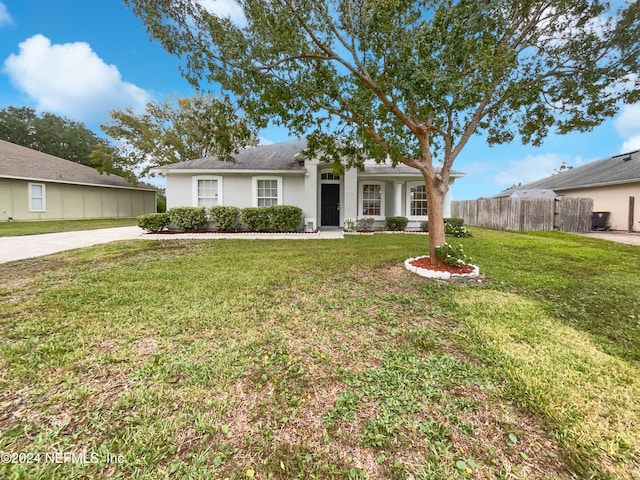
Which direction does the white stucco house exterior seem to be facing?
toward the camera

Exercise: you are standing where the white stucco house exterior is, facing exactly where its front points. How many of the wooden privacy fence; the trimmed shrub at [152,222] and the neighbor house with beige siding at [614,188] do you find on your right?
1

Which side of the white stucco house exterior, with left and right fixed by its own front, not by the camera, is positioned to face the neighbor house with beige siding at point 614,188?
left

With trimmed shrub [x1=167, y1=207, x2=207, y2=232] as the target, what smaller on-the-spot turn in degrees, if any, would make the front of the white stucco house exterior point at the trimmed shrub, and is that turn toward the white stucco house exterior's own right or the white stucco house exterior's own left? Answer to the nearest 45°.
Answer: approximately 90° to the white stucco house exterior's own right

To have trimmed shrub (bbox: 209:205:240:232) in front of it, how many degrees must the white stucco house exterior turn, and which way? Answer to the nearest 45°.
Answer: approximately 90° to its right

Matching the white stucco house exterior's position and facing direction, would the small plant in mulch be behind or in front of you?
in front

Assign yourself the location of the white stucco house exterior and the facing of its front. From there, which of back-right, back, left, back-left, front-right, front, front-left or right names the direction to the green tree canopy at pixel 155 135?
back-right

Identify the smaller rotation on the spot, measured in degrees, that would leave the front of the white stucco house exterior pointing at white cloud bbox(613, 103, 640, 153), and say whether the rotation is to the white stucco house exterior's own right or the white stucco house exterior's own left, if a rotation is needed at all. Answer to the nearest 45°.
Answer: approximately 90° to the white stucco house exterior's own left

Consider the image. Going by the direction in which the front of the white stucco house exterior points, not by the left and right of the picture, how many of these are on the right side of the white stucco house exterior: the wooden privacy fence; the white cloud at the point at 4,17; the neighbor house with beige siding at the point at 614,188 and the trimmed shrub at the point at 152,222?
2

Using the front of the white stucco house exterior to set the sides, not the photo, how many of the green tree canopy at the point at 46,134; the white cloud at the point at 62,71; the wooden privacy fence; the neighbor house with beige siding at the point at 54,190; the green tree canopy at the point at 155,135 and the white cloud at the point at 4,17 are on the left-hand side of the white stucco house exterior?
1

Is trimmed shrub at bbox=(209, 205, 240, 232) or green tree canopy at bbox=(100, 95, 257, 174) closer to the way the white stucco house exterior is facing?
the trimmed shrub

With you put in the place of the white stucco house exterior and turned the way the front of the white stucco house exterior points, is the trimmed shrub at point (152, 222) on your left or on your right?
on your right

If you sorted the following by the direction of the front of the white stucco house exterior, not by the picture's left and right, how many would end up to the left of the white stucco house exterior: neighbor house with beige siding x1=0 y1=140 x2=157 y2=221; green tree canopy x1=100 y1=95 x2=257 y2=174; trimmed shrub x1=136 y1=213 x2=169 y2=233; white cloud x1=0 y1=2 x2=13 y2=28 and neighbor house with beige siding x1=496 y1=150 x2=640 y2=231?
1

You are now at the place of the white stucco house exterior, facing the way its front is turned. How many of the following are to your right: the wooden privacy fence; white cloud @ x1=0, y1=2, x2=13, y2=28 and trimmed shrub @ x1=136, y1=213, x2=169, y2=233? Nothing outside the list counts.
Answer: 2
